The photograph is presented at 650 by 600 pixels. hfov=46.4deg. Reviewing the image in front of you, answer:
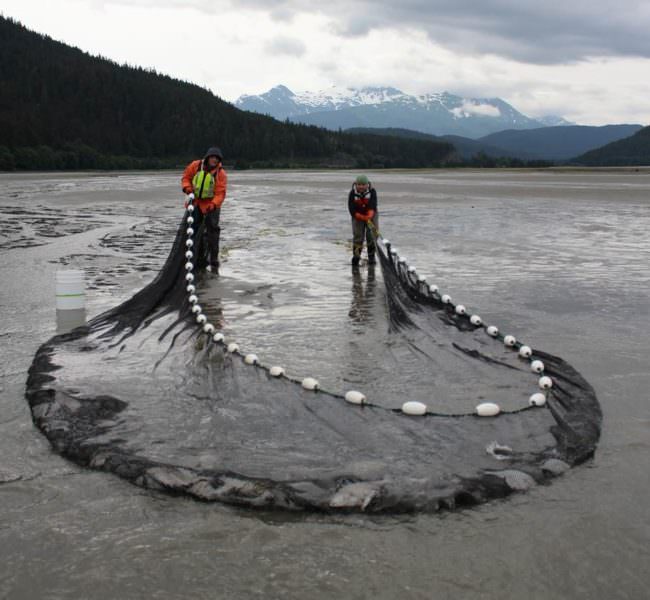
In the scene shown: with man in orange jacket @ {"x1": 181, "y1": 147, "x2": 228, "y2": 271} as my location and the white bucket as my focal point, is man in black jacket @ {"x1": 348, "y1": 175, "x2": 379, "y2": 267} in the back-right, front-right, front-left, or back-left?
back-left

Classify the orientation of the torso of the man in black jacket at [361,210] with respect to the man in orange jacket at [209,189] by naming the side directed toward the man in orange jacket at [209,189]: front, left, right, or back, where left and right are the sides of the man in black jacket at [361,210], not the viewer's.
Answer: right

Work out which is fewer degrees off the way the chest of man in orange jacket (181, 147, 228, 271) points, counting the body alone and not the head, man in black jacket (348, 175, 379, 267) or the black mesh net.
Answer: the black mesh net

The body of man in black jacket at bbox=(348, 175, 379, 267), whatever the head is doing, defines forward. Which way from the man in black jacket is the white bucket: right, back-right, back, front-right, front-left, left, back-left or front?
front-right

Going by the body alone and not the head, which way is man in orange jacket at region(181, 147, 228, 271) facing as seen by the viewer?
toward the camera

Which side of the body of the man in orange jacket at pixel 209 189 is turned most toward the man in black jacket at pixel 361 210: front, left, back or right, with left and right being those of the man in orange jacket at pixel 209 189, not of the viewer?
left

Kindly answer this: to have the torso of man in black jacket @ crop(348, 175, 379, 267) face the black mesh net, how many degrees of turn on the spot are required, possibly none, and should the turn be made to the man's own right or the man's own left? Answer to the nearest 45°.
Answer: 0° — they already face it
